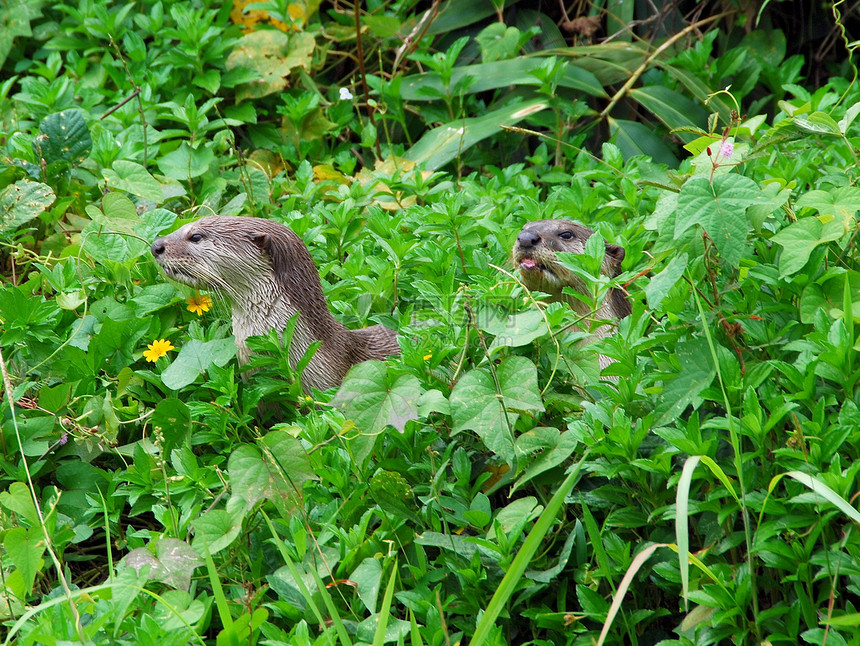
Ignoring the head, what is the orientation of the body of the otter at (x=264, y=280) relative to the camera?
to the viewer's left

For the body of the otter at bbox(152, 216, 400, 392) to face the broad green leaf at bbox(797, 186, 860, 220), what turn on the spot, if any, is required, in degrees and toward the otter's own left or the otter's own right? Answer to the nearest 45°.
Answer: approximately 135° to the otter's own left

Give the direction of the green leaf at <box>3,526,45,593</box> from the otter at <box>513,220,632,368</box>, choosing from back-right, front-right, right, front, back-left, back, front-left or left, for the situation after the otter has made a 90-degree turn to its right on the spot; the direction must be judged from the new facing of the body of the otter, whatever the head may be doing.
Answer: left

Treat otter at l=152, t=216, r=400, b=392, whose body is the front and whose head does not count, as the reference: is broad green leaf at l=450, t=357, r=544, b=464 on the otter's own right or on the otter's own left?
on the otter's own left

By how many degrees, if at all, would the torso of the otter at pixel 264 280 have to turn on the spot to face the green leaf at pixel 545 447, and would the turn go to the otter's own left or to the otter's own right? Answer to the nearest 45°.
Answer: approximately 90° to the otter's own left

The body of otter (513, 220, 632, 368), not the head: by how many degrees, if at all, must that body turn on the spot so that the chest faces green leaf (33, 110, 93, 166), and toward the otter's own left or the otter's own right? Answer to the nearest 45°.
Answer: approximately 45° to the otter's own right

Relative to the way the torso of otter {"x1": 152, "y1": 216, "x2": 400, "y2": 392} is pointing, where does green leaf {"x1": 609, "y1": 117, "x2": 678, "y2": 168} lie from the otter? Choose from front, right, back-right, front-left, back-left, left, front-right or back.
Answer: back-right

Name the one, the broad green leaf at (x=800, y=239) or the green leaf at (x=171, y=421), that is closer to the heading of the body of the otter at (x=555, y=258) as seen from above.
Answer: the green leaf

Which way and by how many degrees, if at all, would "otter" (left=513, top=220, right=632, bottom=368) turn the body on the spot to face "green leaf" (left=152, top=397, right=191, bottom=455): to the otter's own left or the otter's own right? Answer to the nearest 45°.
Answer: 0° — it already faces it

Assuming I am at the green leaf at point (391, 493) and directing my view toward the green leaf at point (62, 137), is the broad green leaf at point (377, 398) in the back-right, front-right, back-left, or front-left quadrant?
front-right

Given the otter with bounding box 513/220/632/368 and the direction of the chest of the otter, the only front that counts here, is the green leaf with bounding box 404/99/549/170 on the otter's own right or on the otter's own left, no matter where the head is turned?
on the otter's own right

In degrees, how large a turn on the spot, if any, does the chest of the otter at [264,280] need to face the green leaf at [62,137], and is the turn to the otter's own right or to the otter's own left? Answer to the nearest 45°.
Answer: approximately 45° to the otter's own right

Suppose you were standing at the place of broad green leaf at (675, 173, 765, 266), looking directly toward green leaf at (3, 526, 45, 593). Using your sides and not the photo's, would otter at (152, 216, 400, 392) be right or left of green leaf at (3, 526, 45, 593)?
right

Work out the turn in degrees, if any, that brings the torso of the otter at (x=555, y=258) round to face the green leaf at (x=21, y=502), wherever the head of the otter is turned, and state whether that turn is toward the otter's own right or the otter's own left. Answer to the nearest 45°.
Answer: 0° — it already faces it

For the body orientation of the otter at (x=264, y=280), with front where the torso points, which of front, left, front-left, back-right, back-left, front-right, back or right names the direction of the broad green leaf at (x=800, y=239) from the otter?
back-left

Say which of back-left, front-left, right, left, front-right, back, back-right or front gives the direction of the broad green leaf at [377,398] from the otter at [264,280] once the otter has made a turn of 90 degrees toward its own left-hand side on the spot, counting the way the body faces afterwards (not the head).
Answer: front

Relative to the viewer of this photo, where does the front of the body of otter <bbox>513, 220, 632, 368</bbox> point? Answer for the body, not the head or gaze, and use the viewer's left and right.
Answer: facing the viewer and to the left of the viewer

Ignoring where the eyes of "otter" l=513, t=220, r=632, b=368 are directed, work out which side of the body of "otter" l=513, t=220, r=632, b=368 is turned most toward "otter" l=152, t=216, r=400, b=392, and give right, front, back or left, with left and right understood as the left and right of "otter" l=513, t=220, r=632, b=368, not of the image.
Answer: front
